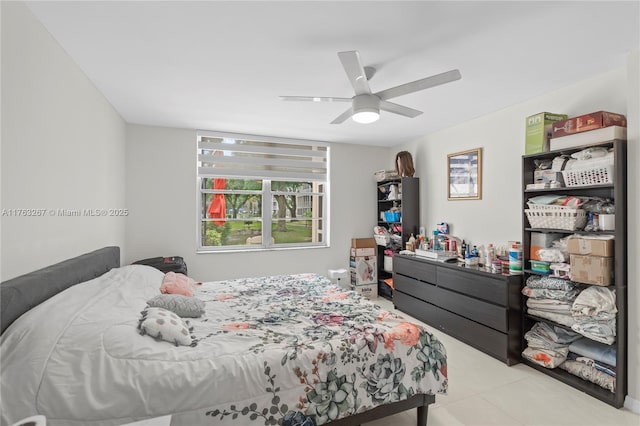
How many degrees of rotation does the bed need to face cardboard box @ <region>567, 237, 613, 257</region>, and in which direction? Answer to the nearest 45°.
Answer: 0° — it already faces it

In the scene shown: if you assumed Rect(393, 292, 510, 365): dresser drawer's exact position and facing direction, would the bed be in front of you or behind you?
in front

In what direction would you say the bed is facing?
to the viewer's right

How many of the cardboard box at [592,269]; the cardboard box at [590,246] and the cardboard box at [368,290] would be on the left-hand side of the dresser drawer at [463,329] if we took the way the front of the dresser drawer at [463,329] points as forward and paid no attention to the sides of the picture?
2

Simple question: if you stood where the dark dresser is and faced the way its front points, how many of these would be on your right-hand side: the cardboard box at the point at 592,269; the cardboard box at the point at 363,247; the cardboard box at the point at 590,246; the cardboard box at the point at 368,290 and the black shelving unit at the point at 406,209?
3

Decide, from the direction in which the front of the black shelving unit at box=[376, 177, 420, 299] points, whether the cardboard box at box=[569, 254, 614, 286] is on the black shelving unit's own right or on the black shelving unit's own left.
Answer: on the black shelving unit's own left

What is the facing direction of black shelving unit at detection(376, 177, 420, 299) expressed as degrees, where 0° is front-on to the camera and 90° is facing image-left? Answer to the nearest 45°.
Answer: approximately 45°

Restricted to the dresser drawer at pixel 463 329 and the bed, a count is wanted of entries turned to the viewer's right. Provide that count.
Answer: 1

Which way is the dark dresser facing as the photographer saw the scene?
facing the viewer and to the left of the viewer

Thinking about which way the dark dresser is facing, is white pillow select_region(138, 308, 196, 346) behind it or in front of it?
in front

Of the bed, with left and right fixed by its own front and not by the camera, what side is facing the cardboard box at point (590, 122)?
front

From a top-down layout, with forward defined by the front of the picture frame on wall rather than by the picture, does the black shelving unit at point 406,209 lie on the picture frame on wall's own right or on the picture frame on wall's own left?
on the picture frame on wall's own right
